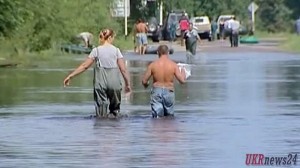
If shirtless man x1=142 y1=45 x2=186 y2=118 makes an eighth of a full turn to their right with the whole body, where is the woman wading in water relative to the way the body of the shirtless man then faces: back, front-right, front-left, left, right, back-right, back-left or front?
back-left

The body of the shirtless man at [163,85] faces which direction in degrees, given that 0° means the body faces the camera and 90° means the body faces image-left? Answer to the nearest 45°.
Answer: approximately 180°
